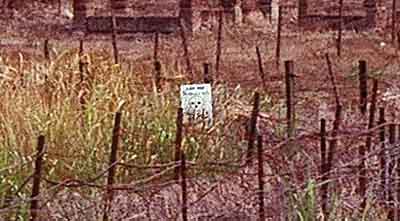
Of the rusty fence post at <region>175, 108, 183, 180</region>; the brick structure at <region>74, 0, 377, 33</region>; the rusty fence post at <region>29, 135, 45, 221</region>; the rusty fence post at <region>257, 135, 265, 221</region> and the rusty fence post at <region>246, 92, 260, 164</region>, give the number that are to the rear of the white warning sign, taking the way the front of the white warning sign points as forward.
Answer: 1

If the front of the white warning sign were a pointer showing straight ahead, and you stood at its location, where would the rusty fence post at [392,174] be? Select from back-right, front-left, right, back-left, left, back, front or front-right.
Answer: front-left

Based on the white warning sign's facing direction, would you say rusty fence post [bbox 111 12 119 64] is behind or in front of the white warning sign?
behind

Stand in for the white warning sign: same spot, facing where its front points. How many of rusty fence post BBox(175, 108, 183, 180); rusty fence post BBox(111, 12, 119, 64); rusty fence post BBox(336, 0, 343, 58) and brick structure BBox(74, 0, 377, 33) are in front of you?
1

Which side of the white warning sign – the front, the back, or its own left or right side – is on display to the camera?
front

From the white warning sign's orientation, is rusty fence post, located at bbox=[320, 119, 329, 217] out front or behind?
out front

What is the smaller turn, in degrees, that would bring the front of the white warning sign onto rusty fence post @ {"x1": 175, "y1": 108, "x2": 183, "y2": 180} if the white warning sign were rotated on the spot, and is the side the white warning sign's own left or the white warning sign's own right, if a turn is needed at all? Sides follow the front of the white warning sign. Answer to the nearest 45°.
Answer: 0° — it already faces it

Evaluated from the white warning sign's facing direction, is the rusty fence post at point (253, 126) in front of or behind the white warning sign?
in front

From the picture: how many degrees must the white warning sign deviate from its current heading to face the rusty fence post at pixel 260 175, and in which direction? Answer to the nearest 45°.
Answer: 0° — it already faces it

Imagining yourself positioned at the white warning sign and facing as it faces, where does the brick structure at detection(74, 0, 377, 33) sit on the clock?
The brick structure is roughly at 6 o'clock from the white warning sign.
